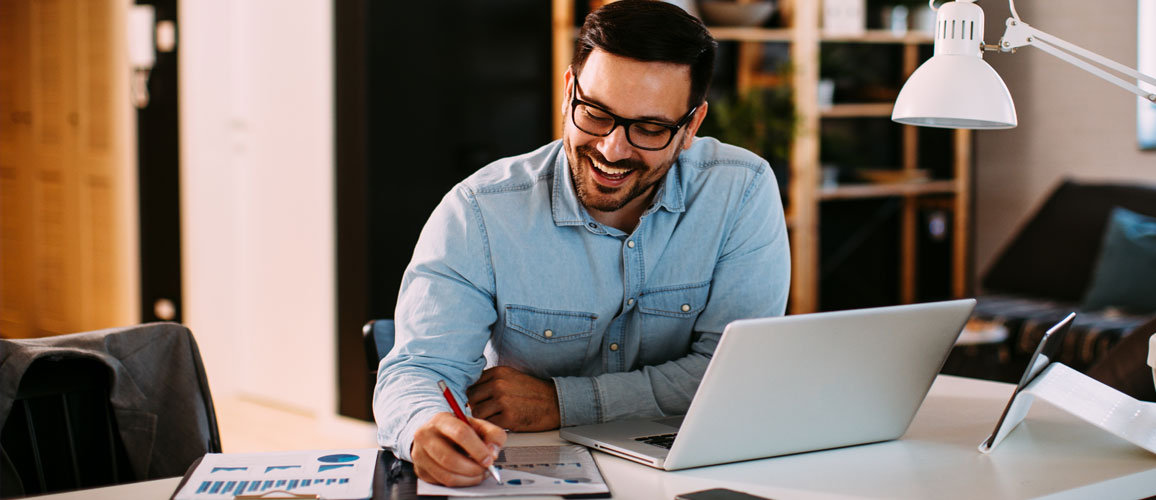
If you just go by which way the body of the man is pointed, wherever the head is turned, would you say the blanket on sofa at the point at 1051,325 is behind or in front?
behind

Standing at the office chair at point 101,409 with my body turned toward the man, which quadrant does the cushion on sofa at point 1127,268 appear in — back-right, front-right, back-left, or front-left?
front-left

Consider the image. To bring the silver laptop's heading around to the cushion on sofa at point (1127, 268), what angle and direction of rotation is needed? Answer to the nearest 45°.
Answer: approximately 45° to its right

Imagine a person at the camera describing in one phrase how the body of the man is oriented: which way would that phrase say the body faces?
toward the camera

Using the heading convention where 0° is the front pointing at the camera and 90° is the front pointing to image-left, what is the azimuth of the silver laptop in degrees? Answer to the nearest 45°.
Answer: approximately 135°

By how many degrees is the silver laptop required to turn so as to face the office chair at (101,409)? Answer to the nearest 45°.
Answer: approximately 45° to its left

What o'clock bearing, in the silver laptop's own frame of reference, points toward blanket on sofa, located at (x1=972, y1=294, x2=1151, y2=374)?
The blanket on sofa is roughly at 2 o'clock from the silver laptop.
